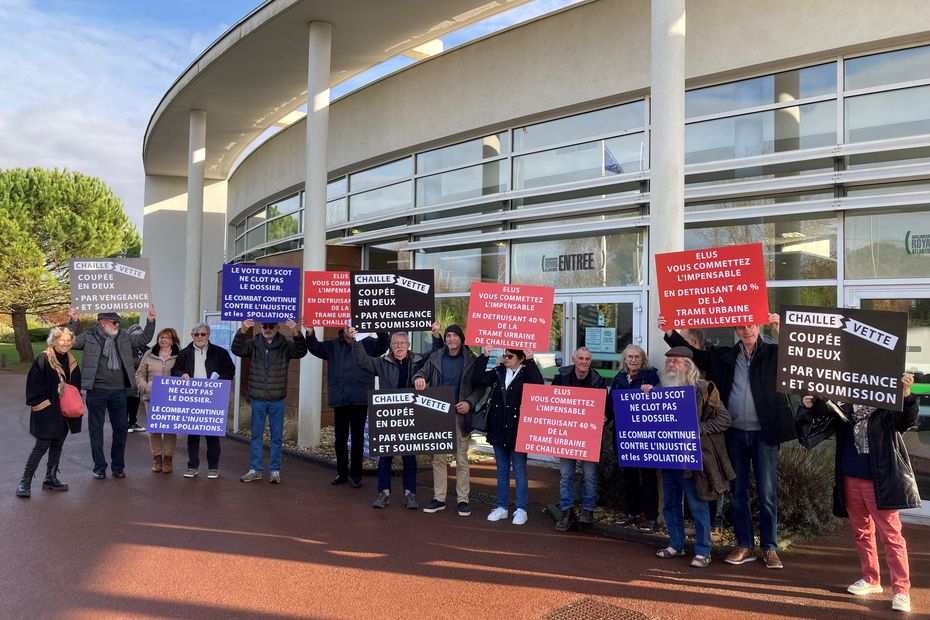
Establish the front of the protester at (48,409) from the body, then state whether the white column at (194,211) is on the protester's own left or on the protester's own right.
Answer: on the protester's own left

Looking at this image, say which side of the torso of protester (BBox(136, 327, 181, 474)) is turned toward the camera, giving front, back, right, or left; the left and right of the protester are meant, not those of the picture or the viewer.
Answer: front

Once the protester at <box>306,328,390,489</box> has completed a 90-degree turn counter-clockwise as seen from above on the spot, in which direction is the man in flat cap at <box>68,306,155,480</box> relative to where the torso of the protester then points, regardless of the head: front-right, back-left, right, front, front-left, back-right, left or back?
back

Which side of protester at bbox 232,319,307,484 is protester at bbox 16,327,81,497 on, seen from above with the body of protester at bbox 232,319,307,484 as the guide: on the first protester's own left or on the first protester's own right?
on the first protester's own right

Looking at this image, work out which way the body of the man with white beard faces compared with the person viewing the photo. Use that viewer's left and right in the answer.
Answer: facing the viewer and to the left of the viewer

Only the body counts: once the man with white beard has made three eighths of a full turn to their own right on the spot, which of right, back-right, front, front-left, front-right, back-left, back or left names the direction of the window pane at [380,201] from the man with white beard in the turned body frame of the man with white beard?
front-left

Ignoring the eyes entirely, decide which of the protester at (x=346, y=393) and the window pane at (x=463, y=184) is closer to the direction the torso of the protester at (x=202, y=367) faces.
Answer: the protester

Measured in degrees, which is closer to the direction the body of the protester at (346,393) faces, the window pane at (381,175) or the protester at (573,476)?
the protester

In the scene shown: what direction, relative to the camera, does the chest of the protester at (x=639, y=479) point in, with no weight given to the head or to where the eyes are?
toward the camera

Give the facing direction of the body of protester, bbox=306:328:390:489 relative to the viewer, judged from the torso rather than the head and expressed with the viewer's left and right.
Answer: facing the viewer

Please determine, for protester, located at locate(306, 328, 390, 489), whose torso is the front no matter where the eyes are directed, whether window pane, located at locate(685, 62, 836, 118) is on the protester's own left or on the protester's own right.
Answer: on the protester's own left

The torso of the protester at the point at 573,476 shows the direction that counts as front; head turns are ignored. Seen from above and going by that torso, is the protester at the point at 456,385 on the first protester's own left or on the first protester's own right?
on the first protester's own right
